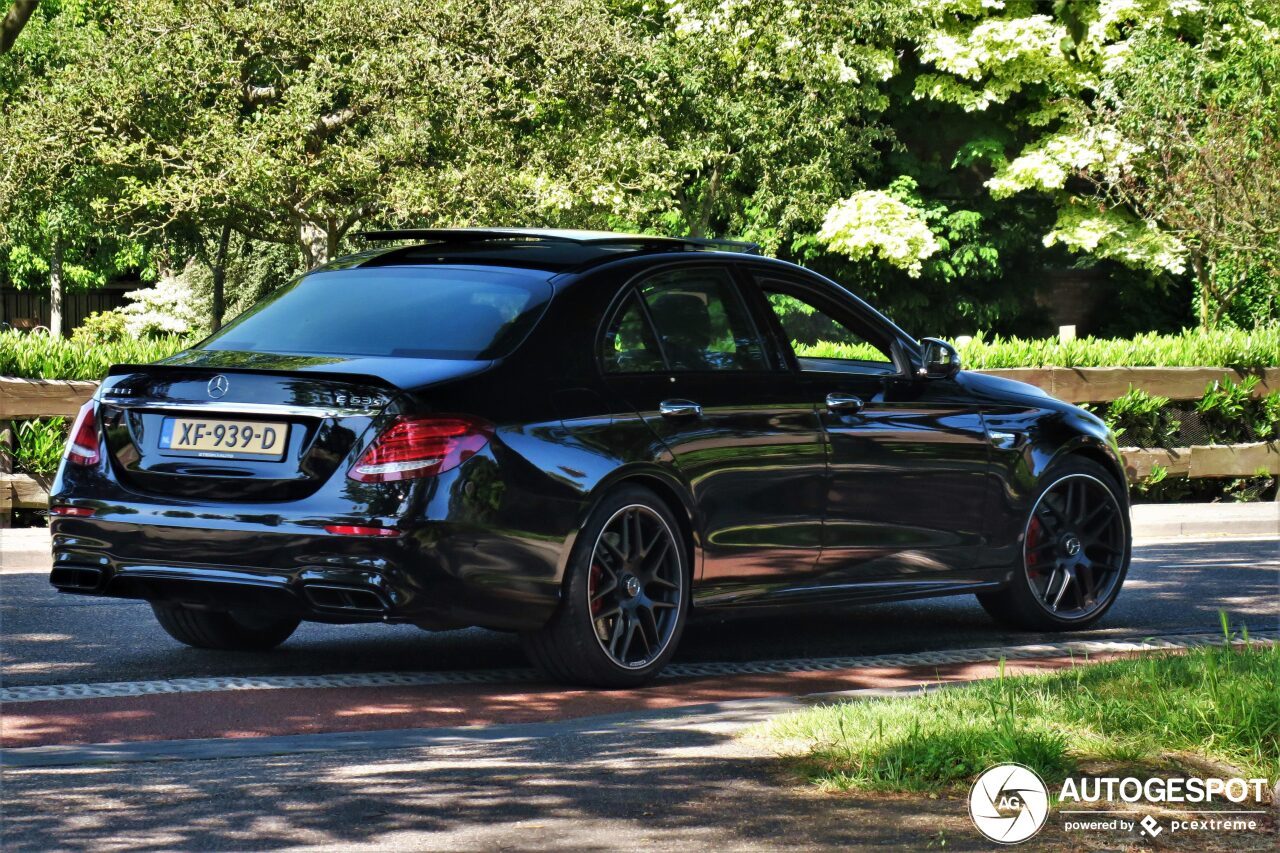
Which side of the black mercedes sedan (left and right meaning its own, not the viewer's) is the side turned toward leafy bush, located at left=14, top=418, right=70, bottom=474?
left

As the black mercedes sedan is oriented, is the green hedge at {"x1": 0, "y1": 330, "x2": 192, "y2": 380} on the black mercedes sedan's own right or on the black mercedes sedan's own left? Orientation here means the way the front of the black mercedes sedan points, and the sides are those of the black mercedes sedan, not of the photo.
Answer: on the black mercedes sedan's own left

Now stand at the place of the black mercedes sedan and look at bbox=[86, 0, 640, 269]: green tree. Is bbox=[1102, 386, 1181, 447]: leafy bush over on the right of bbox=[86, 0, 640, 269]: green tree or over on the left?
right

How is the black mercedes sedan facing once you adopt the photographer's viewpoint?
facing away from the viewer and to the right of the viewer

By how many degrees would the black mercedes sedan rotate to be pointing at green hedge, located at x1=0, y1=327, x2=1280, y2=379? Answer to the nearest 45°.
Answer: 0° — it already faces it

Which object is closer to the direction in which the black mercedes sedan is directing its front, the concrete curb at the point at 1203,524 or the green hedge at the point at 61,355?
the concrete curb

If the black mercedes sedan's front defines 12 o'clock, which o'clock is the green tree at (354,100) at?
The green tree is roughly at 10 o'clock from the black mercedes sedan.

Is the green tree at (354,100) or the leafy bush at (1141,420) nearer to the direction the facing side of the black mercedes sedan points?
the leafy bush
